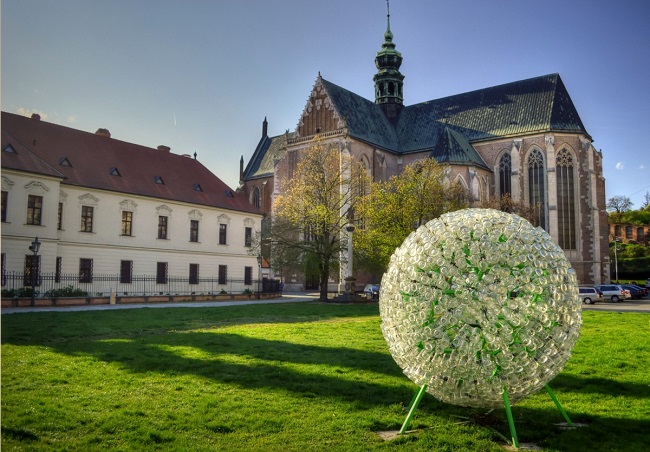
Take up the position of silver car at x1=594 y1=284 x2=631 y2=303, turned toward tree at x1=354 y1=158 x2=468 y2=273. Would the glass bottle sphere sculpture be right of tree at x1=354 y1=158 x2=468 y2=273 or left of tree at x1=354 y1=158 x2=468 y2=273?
left

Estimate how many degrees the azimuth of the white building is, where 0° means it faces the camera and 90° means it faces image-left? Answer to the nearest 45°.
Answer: approximately 315°

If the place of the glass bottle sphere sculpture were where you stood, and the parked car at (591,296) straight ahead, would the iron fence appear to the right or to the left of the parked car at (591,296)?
left

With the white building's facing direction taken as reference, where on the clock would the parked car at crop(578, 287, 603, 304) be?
The parked car is roughly at 11 o'clock from the white building.

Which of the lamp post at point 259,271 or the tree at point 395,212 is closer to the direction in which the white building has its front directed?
the tree

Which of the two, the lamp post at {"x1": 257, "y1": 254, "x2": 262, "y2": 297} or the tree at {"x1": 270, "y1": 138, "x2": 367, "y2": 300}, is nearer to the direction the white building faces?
the tree

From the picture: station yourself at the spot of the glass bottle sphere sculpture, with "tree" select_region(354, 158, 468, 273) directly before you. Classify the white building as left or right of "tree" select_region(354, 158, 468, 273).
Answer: left

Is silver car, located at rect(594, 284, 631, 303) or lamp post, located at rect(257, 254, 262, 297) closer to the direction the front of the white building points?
the silver car

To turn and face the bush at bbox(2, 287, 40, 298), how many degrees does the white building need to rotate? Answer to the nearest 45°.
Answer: approximately 90° to its right
